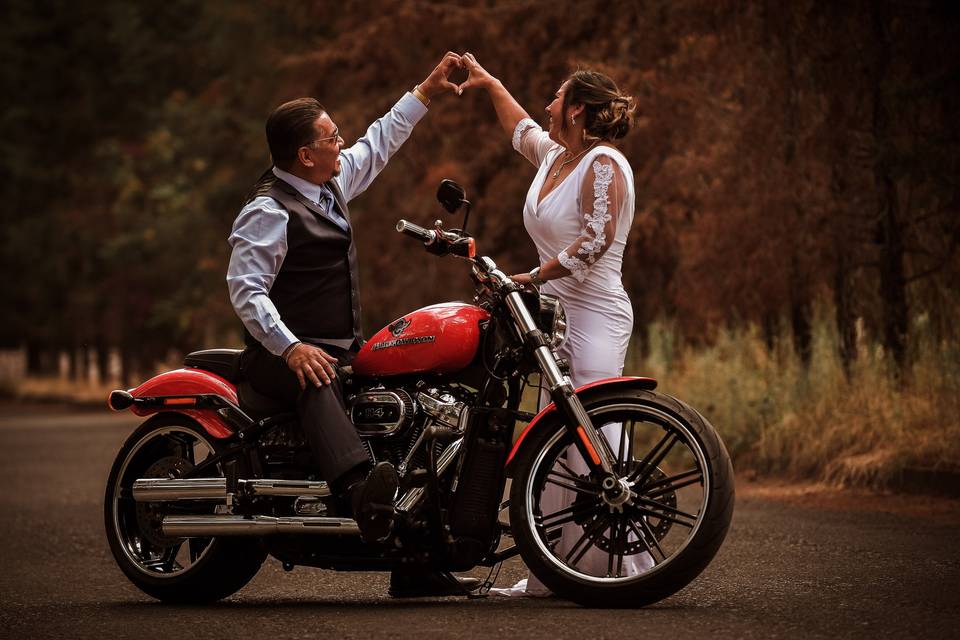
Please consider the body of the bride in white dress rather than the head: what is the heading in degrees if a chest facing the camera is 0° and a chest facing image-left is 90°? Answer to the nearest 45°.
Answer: approximately 45°

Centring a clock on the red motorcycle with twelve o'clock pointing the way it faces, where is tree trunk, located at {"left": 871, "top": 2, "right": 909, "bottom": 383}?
The tree trunk is roughly at 10 o'clock from the red motorcycle.

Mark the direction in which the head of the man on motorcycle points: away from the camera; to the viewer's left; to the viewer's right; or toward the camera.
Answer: to the viewer's right

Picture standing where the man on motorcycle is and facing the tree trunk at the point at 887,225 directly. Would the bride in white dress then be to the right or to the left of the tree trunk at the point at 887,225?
right

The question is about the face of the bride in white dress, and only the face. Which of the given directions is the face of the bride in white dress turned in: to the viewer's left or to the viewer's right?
to the viewer's left

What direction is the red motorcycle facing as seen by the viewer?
to the viewer's right

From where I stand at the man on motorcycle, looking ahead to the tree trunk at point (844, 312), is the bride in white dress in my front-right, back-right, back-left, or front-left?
front-right

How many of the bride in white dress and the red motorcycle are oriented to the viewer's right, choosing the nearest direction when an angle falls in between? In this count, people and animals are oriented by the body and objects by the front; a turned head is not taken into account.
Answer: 1

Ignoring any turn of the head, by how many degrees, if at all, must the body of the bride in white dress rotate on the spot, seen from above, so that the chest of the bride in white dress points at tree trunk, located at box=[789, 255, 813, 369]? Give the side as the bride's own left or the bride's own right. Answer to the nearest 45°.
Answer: approximately 135° to the bride's own right

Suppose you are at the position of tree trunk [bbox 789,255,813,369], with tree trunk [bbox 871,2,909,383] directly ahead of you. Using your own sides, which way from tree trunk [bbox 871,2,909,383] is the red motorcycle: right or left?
right

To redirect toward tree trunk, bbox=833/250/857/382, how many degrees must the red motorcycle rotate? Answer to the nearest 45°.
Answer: approximately 45° to its left
